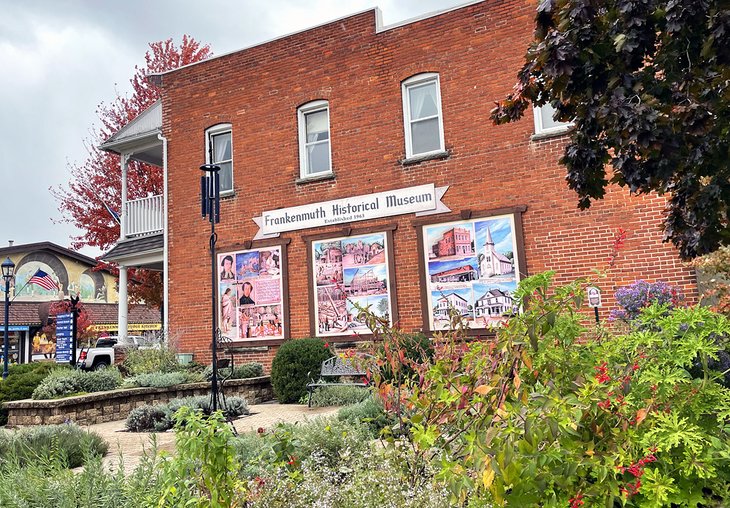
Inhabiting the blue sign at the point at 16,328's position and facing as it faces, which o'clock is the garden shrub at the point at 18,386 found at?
The garden shrub is roughly at 12 o'clock from the blue sign.

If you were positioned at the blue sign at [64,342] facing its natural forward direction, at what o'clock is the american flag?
The american flag is roughly at 6 o'clock from the blue sign.

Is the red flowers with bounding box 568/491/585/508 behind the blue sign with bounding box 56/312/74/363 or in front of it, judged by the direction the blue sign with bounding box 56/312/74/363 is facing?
in front

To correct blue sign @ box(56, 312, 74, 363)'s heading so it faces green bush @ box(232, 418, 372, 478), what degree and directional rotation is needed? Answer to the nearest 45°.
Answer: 0° — it already faces it

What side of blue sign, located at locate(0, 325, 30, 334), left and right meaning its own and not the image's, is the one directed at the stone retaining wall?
front

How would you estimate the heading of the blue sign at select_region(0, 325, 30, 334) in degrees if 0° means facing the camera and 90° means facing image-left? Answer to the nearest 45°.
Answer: approximately 0°

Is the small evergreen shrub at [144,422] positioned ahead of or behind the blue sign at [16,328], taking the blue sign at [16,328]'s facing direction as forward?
ahead

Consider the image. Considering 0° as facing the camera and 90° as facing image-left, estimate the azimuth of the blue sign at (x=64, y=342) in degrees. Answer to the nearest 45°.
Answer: approximately 0°

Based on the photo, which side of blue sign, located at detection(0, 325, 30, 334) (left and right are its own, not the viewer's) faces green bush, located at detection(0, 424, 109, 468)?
front

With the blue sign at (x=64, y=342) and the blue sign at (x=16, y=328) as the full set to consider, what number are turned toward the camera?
2
